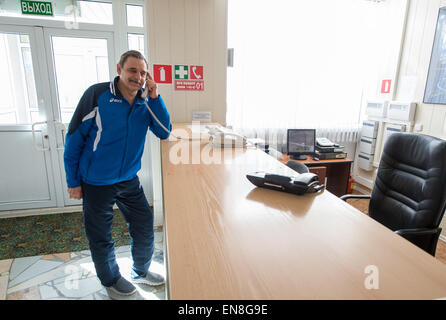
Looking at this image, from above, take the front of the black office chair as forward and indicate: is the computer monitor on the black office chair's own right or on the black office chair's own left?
on the black office chair's own right

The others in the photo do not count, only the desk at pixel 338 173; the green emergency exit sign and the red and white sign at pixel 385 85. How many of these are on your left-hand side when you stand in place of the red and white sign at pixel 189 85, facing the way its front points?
2

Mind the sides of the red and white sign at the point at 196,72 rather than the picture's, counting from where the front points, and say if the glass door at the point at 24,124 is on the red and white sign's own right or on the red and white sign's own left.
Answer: on the red and white sign's own right

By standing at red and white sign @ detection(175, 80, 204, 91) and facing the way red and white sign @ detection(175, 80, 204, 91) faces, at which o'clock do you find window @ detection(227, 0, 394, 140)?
The window is roughly at 8 o'clock from the red and white sign.

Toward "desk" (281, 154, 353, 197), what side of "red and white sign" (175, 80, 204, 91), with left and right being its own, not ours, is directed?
left

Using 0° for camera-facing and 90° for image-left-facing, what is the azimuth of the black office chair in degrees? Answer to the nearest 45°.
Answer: approximately 45°

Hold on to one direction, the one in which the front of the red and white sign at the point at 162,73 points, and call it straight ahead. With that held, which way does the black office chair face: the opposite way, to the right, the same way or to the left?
to the right

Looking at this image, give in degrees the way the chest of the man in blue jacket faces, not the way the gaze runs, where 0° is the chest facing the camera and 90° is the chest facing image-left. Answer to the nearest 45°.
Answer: approximately 315°

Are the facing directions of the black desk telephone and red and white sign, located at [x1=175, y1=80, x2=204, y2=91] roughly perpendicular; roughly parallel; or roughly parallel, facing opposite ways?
roughly perpendicular

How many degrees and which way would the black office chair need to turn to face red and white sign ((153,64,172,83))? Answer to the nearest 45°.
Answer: approximately 45° to its right

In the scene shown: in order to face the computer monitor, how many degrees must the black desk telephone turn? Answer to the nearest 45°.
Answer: approximately 45° to its left
